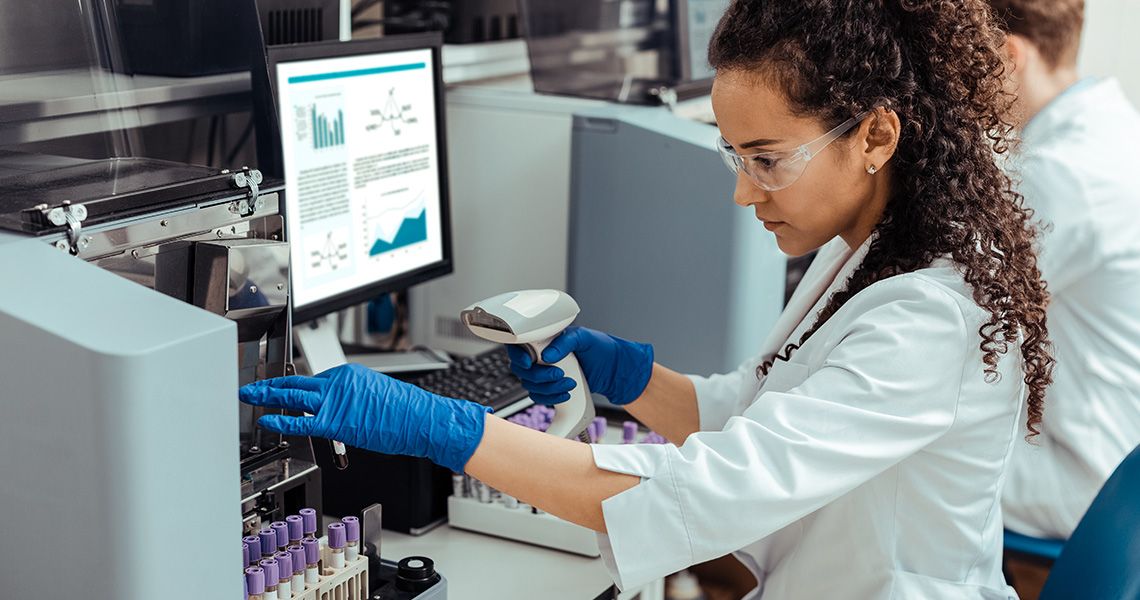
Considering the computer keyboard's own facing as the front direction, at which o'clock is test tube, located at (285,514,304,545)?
The test tube is roughly at 2 o'clock from the computer keyboard.

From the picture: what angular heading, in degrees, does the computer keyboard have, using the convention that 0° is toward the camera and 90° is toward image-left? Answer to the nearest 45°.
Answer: approximately 315°

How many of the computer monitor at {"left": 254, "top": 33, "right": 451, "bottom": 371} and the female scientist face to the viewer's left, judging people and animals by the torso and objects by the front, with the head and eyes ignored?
1

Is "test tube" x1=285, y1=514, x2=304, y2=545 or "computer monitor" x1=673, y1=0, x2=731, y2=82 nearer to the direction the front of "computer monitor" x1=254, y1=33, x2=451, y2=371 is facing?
the test tube

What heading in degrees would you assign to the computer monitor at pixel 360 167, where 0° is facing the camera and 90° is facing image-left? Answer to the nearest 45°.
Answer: approximately 315°

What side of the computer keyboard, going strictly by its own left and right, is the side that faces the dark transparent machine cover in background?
left

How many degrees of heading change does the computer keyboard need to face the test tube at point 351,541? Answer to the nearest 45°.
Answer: approximately 45° to its right

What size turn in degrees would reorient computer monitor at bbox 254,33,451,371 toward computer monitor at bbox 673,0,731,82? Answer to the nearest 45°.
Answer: approximately 90° to its left

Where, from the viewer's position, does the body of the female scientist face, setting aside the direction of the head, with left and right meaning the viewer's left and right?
facing to the left of the viewer

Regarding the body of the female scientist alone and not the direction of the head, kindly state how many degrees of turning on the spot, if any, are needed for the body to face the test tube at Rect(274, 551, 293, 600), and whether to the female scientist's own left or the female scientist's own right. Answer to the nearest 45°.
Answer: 0° — they already face it

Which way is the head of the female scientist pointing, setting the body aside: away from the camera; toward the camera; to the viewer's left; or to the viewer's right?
to the viewer's left

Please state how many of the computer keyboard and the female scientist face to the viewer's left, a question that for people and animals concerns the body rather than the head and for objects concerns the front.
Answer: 1
